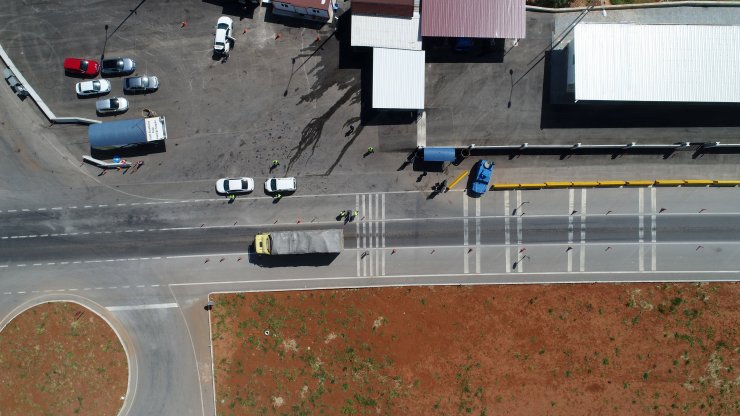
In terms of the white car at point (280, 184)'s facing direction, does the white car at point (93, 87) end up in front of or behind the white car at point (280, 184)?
in front

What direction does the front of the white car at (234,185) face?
to the viewer's left
